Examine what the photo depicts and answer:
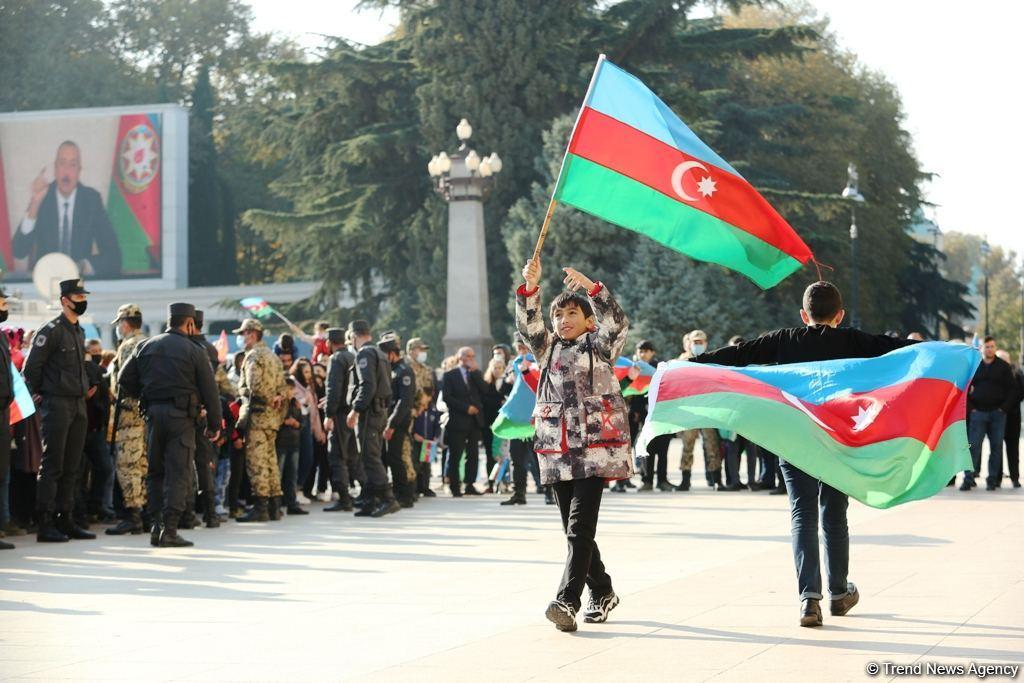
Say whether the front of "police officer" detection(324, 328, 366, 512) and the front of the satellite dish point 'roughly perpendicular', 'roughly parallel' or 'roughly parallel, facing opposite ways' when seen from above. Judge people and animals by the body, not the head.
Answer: roughly perpendicular

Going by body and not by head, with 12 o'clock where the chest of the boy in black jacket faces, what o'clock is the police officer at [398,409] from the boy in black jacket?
The police officer is roughly at 11 o'clock from the boy in black jacket.

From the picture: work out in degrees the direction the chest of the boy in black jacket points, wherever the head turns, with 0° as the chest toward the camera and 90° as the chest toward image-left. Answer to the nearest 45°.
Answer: approximately 180°

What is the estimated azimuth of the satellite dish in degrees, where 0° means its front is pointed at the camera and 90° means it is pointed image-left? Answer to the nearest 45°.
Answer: approximately 0°

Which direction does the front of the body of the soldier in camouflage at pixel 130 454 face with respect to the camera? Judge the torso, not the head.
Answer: to the viewer's left

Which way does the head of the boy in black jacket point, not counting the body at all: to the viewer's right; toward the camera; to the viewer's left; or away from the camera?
away from the camera

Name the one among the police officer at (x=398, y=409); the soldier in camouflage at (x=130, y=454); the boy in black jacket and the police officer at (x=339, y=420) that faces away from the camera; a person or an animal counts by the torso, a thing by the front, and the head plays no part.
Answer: the boy in black jacket

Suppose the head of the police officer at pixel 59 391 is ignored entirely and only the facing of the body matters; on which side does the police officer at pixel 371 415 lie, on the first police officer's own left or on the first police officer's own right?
on the first police officer's own left

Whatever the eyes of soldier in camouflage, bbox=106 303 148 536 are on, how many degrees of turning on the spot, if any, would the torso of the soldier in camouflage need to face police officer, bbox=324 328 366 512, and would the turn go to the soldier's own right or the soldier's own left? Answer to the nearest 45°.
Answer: approximately 135° to the soldier's own right
